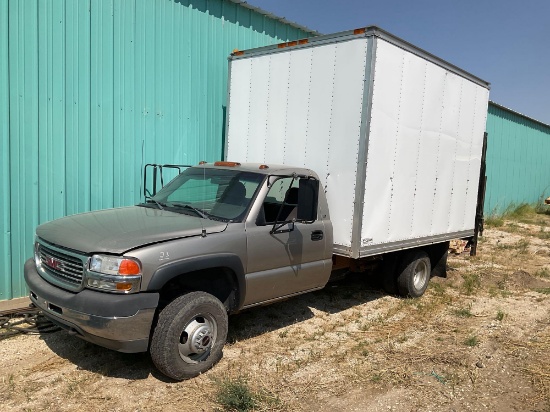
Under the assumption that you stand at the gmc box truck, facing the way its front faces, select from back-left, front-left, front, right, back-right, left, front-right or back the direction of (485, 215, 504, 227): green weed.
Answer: back

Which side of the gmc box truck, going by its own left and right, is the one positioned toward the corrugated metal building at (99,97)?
right

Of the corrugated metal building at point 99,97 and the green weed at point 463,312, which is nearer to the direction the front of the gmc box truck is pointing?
the corrugated metal building

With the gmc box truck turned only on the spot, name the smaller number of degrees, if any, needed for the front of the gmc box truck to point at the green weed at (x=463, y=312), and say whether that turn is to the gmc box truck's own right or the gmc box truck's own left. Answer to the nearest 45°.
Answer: approximately 135° to the gmc box truck's own left

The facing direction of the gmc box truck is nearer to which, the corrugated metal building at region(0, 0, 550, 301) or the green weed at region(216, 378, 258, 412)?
the green weed

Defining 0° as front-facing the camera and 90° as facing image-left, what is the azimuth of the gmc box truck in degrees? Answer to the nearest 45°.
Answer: approximately 45°

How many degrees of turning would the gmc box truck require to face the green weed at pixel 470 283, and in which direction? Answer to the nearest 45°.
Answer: approximately 180°

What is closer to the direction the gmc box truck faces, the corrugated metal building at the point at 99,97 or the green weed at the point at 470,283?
the corrugated metal building
